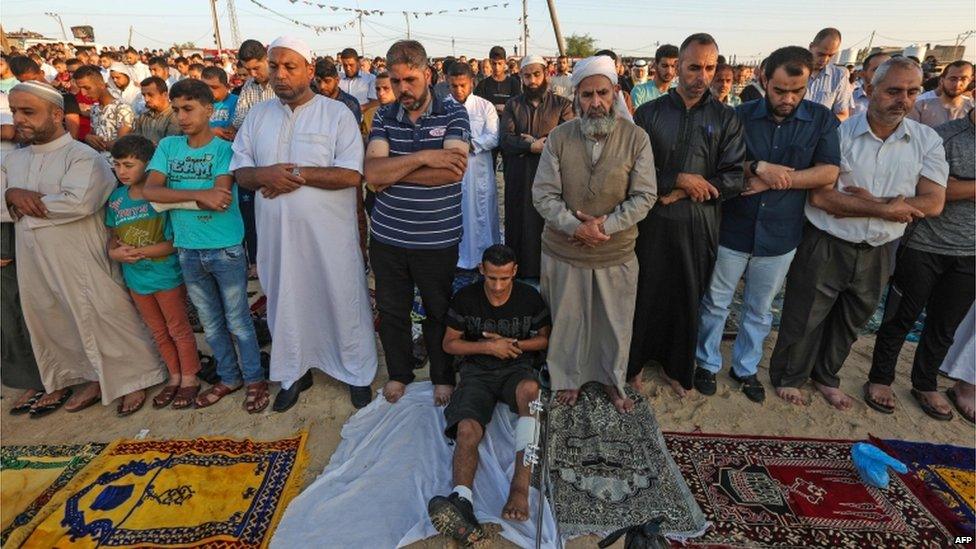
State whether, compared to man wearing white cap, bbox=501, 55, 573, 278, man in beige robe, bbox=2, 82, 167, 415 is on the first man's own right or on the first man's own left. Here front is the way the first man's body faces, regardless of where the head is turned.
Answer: on the first man's own right

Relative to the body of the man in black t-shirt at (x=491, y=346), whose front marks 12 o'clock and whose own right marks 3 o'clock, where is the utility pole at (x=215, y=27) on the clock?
The utility pole is roughly at 5 o'clock from the man in black t-shirt.

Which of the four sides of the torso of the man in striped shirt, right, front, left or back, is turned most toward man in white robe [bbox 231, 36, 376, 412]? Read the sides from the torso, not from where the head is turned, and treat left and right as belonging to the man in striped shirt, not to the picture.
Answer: right

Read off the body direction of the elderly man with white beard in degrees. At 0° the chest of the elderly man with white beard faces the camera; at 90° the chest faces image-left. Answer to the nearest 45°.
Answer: approximately 0°

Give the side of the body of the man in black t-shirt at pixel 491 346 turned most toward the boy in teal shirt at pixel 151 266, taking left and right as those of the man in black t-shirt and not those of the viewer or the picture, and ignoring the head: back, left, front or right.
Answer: right

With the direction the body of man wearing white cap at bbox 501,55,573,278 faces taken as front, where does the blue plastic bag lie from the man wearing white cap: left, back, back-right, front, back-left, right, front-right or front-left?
front-left

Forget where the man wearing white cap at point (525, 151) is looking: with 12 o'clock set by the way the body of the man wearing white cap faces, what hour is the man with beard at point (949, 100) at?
The man with beard is roughly at 9 o'clock from the man wearing white cap.

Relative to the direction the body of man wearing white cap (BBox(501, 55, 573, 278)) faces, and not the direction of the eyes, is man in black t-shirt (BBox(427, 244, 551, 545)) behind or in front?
in front

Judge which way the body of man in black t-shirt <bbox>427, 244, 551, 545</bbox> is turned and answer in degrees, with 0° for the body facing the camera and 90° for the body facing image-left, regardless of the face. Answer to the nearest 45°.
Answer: approximately 0°
